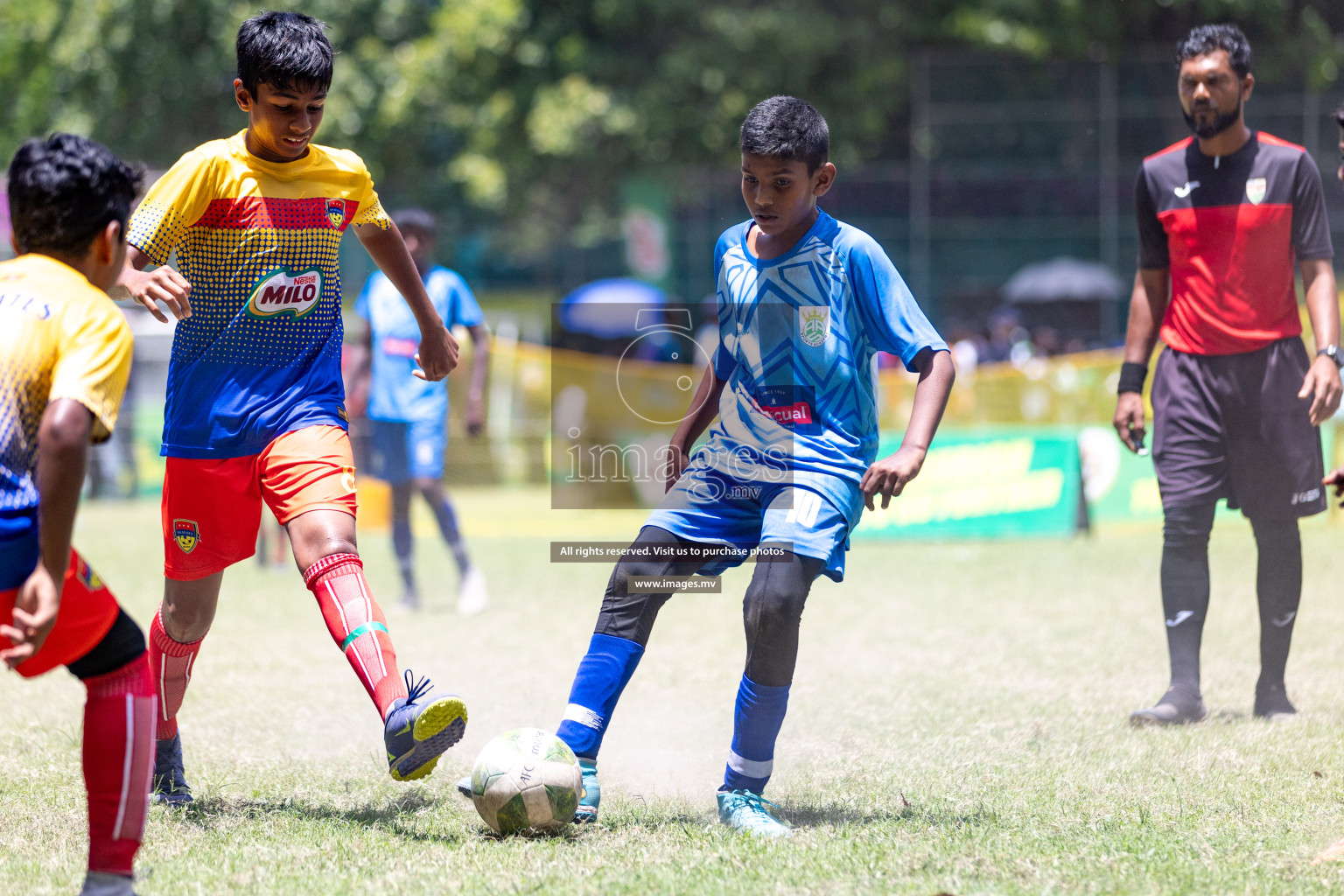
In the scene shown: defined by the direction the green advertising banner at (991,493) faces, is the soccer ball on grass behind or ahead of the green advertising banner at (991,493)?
ahead

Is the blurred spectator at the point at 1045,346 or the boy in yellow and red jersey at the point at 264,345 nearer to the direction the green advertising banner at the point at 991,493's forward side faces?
the boy in yellow and red jersey

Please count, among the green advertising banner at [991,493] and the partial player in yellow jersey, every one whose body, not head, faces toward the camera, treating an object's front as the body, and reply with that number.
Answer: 1

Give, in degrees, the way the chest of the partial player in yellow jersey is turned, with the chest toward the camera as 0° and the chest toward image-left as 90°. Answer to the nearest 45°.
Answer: approximately 225°

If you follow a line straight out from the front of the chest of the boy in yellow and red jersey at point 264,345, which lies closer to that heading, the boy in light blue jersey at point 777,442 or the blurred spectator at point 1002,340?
the boy in light blue jersey

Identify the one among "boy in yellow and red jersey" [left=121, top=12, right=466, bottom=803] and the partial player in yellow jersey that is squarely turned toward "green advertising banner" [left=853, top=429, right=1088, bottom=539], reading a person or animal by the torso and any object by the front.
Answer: the partial player in yellow jersey

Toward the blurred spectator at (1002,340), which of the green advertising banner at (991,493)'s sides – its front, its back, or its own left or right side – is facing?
back

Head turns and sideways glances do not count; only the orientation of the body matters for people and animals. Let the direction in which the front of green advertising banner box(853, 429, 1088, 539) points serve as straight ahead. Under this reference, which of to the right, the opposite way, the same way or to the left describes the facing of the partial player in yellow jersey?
the opposite way

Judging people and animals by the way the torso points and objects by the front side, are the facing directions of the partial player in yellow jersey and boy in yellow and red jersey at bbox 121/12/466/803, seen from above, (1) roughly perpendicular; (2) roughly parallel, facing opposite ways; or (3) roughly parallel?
roughly perpendicular

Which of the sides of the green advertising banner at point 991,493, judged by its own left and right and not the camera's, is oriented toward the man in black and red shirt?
front

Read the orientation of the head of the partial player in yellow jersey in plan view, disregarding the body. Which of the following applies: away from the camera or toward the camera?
away from the camera

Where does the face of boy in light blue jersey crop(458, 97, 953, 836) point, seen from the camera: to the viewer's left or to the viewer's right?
to the viewer's left
